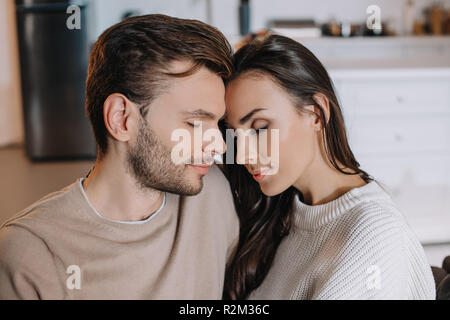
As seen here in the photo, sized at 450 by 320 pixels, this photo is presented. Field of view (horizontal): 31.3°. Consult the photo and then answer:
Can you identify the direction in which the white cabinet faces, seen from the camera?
facing the viewer

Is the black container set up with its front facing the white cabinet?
no

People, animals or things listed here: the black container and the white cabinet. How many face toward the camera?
2
